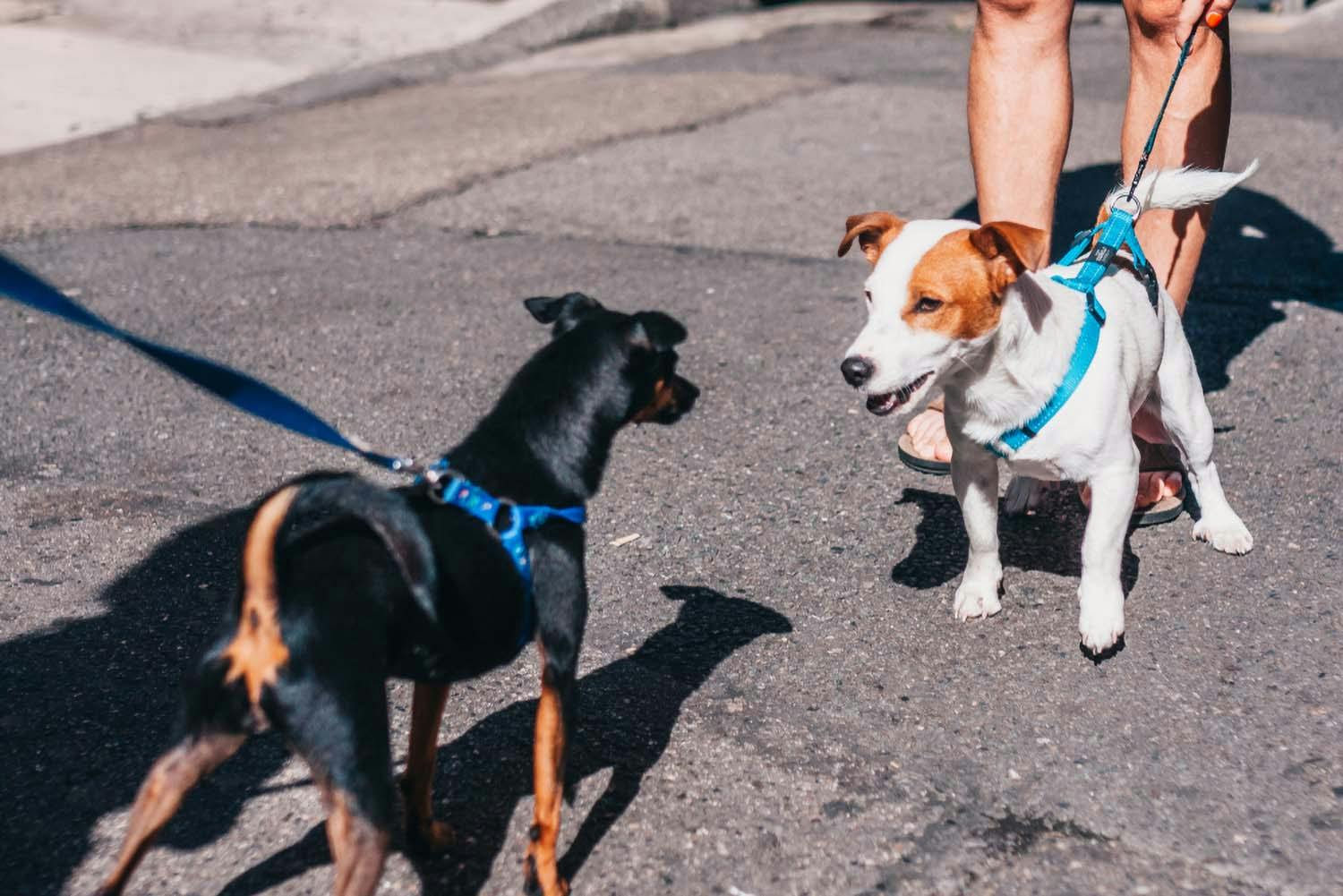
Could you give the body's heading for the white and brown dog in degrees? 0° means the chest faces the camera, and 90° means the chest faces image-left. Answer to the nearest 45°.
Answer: approximately 45°

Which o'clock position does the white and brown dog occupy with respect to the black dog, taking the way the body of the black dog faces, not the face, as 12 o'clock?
The white and brown dog is roughly at 1 o'clock from the black dog.

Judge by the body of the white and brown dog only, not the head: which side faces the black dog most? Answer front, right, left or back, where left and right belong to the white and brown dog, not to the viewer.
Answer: front

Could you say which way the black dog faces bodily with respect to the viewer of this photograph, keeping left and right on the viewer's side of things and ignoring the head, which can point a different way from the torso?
facing away from the viewer and to the right of the viewer
